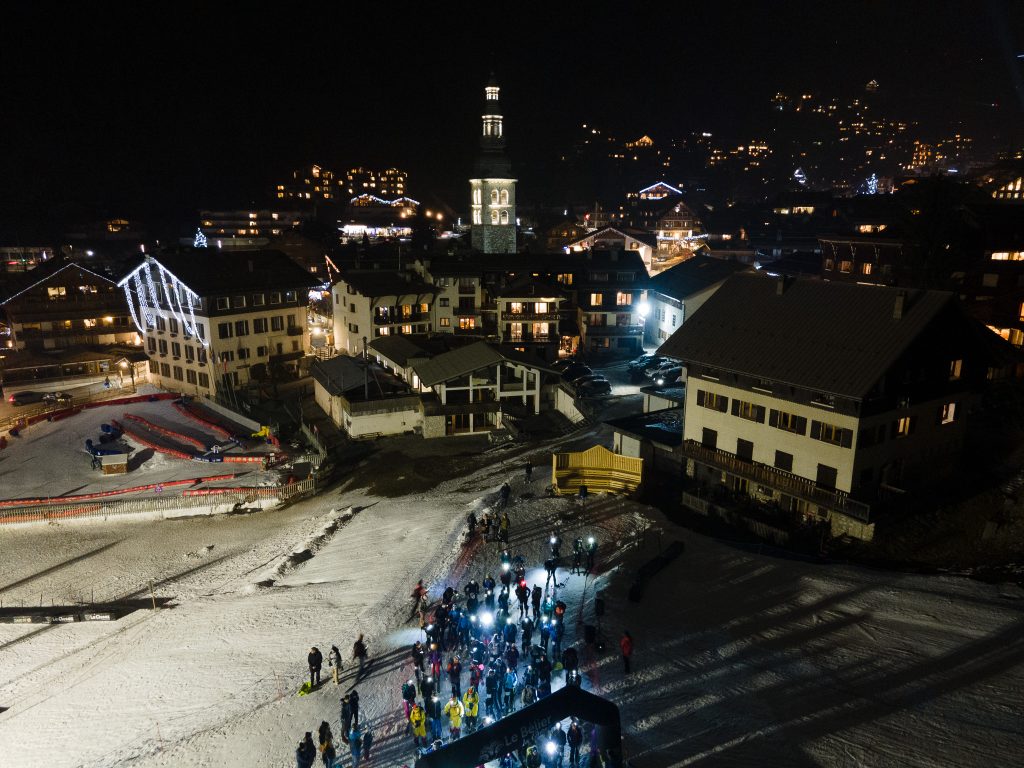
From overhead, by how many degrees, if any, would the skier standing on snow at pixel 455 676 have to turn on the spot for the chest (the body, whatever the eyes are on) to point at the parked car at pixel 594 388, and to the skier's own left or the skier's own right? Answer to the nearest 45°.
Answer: approximately 180°

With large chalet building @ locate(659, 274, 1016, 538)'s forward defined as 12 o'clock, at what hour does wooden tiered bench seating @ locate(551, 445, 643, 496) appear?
The wooden tiered bench seating is roughly at 1 o'clock from the large chalet building.

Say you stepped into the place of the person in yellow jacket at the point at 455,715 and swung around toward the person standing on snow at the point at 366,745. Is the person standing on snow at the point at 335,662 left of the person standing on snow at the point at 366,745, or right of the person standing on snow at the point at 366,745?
right

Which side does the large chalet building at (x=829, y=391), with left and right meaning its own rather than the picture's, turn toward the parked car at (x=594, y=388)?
right

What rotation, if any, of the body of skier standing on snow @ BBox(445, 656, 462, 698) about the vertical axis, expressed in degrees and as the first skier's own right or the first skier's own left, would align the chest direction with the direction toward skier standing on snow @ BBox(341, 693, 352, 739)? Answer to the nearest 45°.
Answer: approximately 90° to the first skier's own right

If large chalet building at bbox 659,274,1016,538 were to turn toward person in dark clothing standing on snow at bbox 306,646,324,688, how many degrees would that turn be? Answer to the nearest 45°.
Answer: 0° — it already faces them

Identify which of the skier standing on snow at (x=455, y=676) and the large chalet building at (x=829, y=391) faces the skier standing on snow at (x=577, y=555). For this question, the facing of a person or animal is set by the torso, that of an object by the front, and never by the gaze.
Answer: the large chalet building

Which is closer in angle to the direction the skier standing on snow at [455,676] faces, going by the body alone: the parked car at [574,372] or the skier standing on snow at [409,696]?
the skier standing on snow

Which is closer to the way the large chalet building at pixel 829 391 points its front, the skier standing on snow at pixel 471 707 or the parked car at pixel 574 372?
the skier standing on snow
